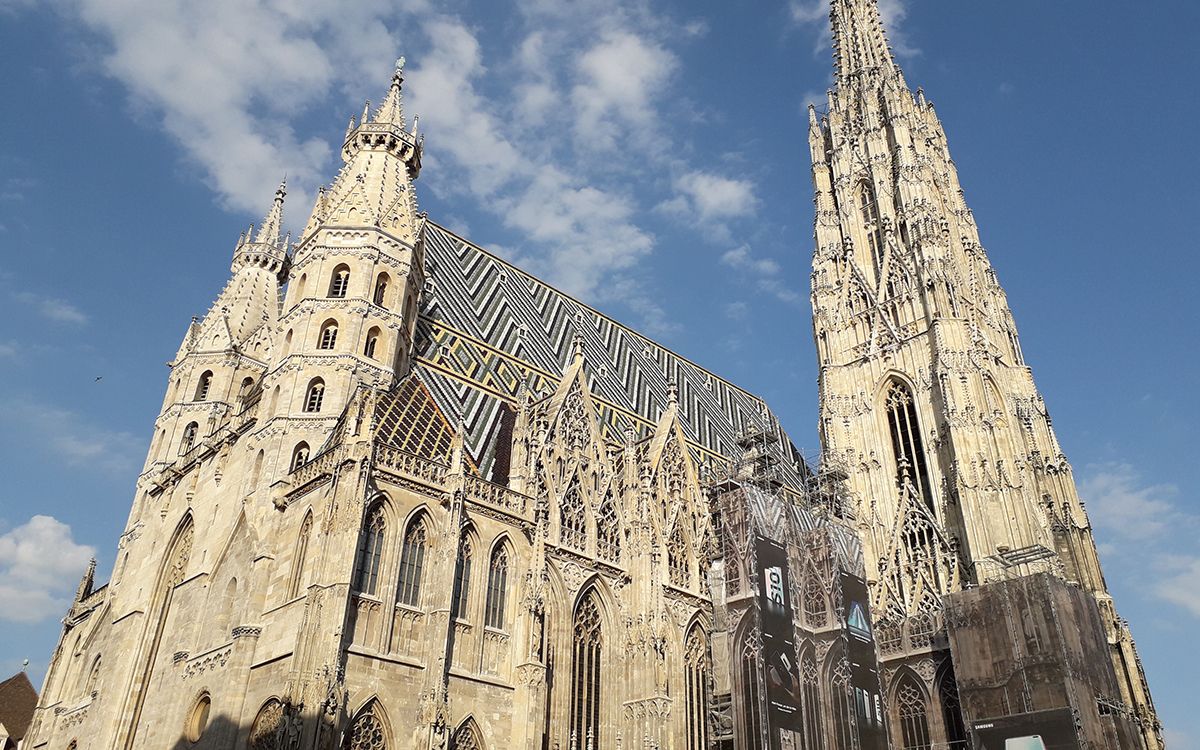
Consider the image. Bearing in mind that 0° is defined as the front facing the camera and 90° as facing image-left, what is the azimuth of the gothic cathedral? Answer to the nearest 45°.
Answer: approximately 45°

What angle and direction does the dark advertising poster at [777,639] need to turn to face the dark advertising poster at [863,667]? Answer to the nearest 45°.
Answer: approximately 90° to its left

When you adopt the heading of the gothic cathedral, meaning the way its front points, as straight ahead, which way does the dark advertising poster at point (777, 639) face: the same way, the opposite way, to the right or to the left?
to the left

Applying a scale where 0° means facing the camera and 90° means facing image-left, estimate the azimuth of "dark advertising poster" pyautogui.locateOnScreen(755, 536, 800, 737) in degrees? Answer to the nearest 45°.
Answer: approximately 315°

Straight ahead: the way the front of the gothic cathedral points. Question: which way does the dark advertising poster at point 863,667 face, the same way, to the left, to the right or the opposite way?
to the left

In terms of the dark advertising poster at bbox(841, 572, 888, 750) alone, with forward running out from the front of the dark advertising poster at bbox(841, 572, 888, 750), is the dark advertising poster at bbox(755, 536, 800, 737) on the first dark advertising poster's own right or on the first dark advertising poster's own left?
on the first dark advertising poster's own right
